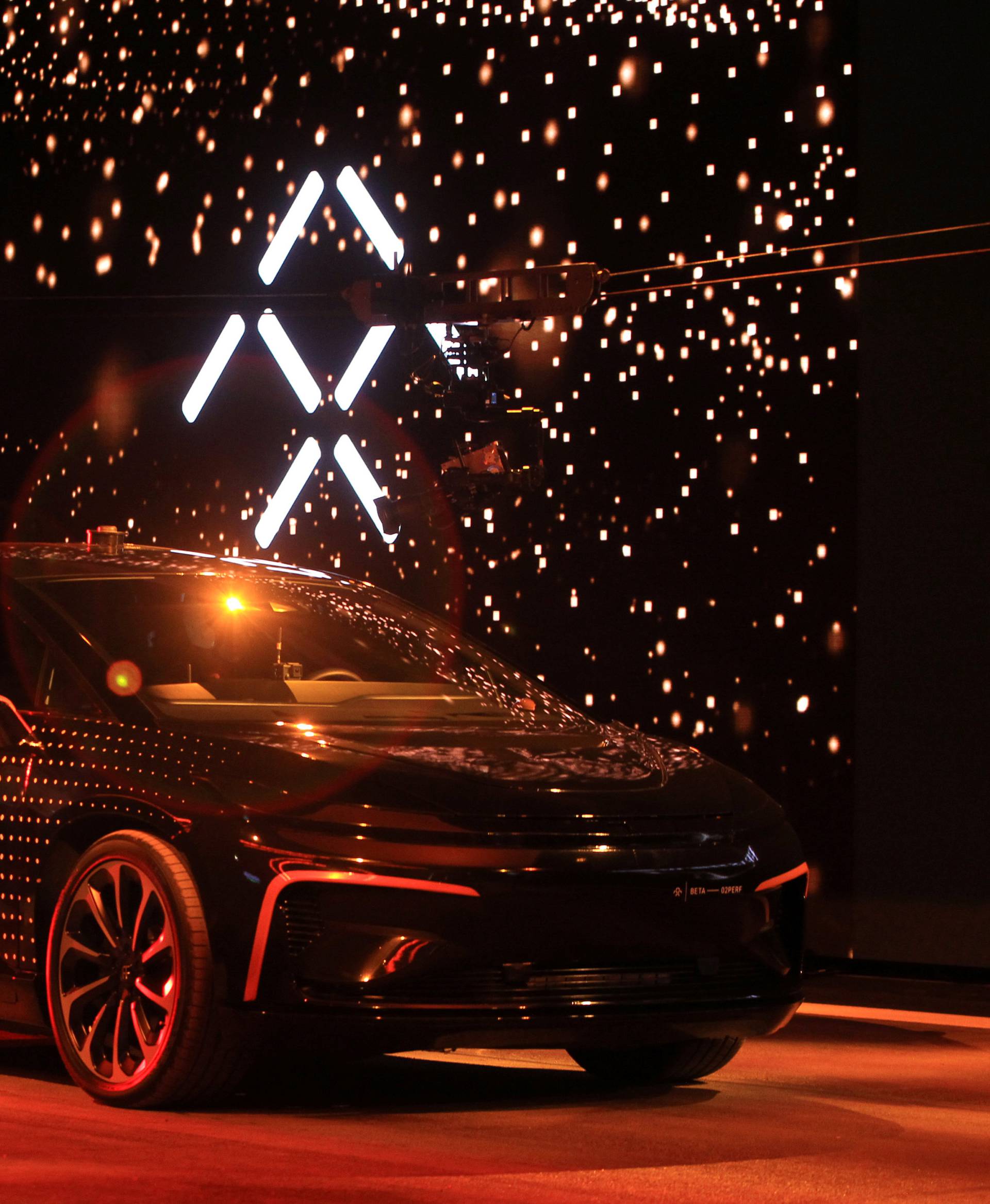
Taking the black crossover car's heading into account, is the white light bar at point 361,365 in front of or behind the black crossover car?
behind

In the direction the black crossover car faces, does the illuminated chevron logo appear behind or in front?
behind

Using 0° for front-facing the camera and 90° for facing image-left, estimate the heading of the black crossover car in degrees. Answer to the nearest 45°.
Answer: approximately 315°

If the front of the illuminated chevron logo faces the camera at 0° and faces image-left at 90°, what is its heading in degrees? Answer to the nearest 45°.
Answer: approximately 0°

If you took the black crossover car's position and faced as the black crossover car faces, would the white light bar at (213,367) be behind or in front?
behind
